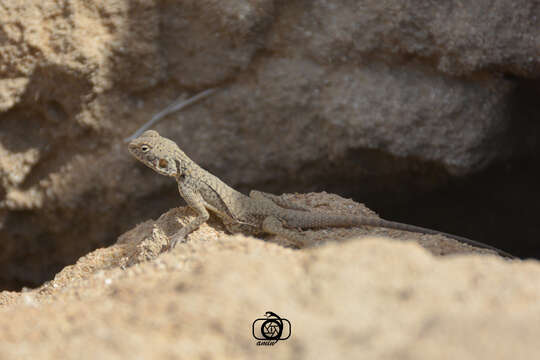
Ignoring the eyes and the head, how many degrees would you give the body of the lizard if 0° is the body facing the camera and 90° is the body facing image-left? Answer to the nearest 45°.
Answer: approximately 90°
